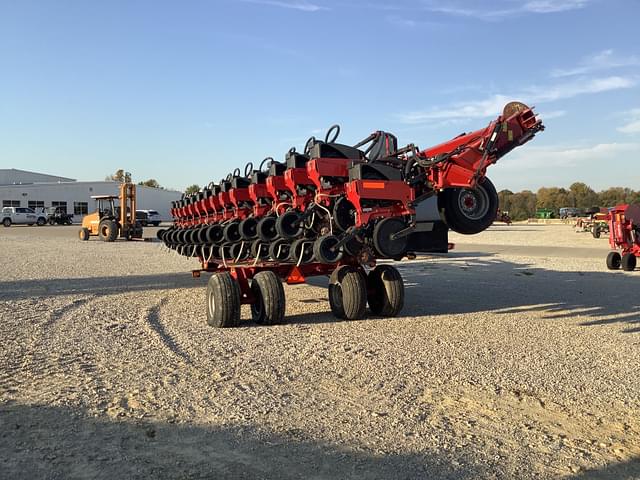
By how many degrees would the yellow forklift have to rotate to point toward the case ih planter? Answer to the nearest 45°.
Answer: approximately 45° to its right

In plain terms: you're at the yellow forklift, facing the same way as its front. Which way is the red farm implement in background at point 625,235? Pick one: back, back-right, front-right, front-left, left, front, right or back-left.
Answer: front

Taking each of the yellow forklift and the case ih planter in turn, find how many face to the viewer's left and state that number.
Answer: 0

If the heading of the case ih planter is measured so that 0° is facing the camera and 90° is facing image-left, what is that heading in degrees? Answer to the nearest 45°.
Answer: approximately 225°

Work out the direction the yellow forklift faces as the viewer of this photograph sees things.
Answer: facing the viewer and to the right of the viewer

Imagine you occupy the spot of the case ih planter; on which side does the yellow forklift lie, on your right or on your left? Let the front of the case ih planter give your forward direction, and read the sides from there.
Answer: on your left
